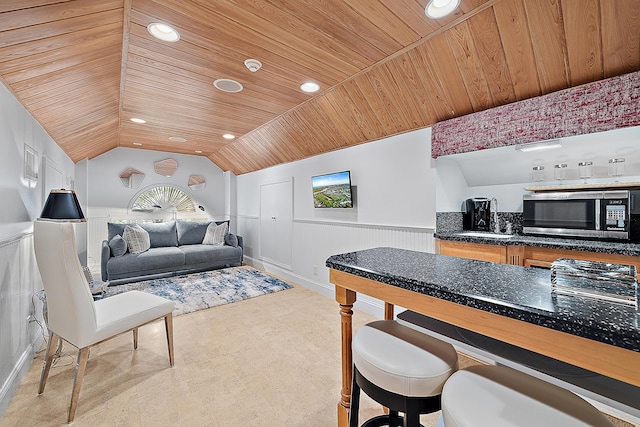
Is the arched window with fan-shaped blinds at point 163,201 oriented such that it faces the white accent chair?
yes

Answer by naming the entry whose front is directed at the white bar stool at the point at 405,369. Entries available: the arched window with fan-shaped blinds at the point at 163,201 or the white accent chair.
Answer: the arched window with fan-shaped blinds

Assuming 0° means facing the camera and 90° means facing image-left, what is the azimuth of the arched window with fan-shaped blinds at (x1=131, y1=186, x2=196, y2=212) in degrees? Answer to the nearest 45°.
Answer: approximately 0°

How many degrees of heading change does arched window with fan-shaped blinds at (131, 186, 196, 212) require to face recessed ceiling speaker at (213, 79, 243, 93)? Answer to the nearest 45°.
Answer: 0° — it already faces it

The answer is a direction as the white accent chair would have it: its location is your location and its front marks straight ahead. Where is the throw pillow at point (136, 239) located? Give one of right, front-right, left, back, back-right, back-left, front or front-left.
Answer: front-left

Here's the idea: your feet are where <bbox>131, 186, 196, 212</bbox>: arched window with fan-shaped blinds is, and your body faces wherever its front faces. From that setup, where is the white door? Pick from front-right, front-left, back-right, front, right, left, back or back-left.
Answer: front-left

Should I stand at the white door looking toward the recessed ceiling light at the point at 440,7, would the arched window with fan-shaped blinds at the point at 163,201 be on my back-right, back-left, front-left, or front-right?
back-right

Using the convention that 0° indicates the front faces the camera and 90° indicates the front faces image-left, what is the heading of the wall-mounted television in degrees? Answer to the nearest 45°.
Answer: approximately 45°

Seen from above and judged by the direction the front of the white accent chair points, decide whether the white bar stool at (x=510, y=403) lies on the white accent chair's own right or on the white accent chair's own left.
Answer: on the white accent chair's own right

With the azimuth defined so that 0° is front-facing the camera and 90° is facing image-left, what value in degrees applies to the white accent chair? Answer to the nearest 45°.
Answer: approximately 225°

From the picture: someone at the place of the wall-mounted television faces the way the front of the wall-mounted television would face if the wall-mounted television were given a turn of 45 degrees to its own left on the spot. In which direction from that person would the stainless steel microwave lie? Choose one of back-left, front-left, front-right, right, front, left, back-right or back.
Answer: front-left

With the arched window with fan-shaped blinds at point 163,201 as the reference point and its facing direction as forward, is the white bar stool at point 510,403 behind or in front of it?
in front

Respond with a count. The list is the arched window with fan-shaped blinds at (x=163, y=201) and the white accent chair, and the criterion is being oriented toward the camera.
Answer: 1

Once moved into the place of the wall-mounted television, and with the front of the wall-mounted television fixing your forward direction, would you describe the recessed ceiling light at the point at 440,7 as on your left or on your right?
on your left
